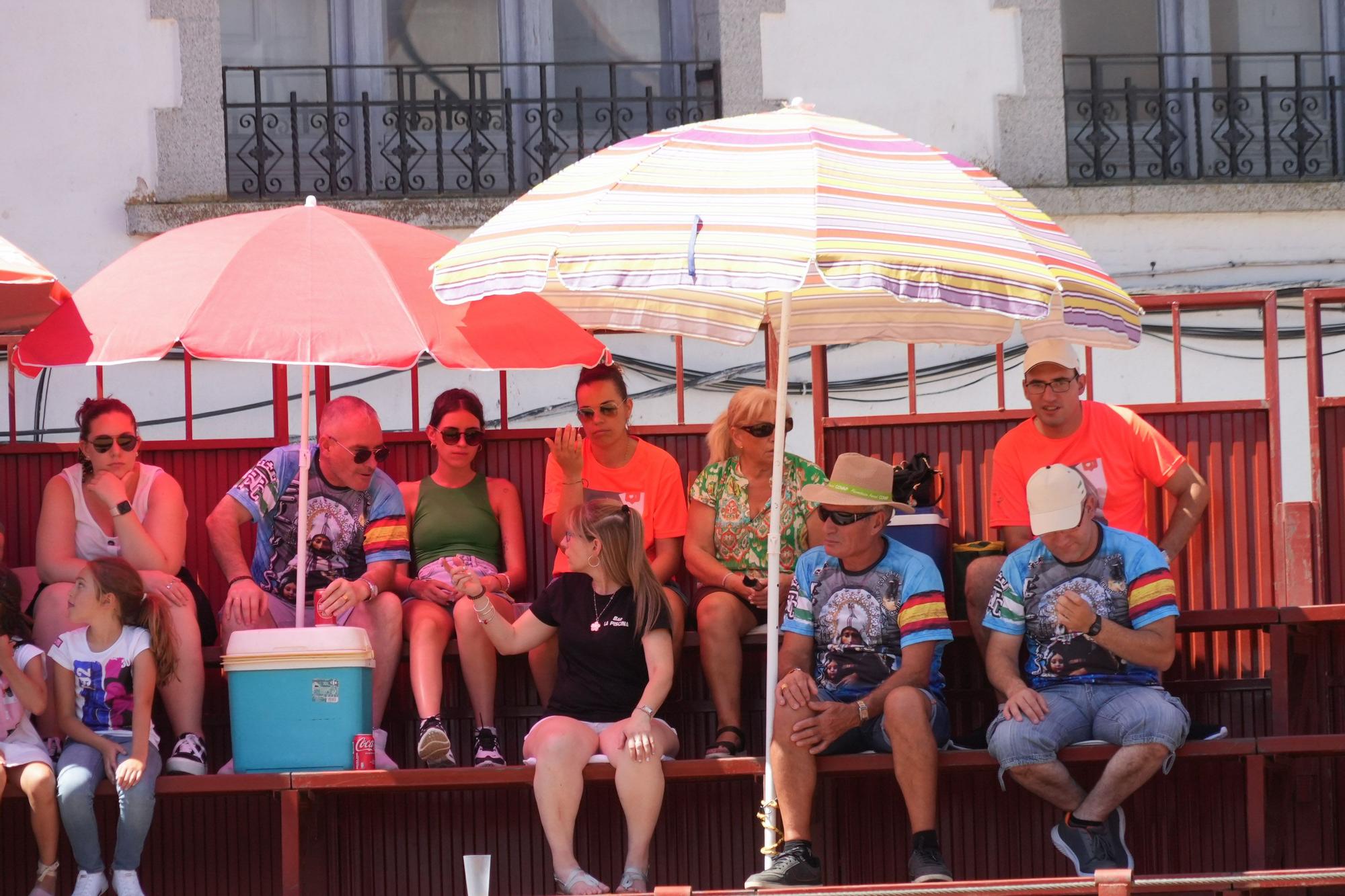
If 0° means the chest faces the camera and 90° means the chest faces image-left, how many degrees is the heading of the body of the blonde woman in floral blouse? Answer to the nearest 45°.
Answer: approximately 0°

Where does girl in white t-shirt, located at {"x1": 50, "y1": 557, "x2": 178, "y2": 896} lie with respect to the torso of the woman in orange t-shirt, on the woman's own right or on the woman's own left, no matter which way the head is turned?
on the woman's own right

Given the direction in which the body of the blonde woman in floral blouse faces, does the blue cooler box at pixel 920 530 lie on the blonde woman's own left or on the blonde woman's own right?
on the blonde woman's own left

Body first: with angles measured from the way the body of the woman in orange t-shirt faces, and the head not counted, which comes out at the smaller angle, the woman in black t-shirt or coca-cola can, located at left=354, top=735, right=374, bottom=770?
the woman in black t-shirt
